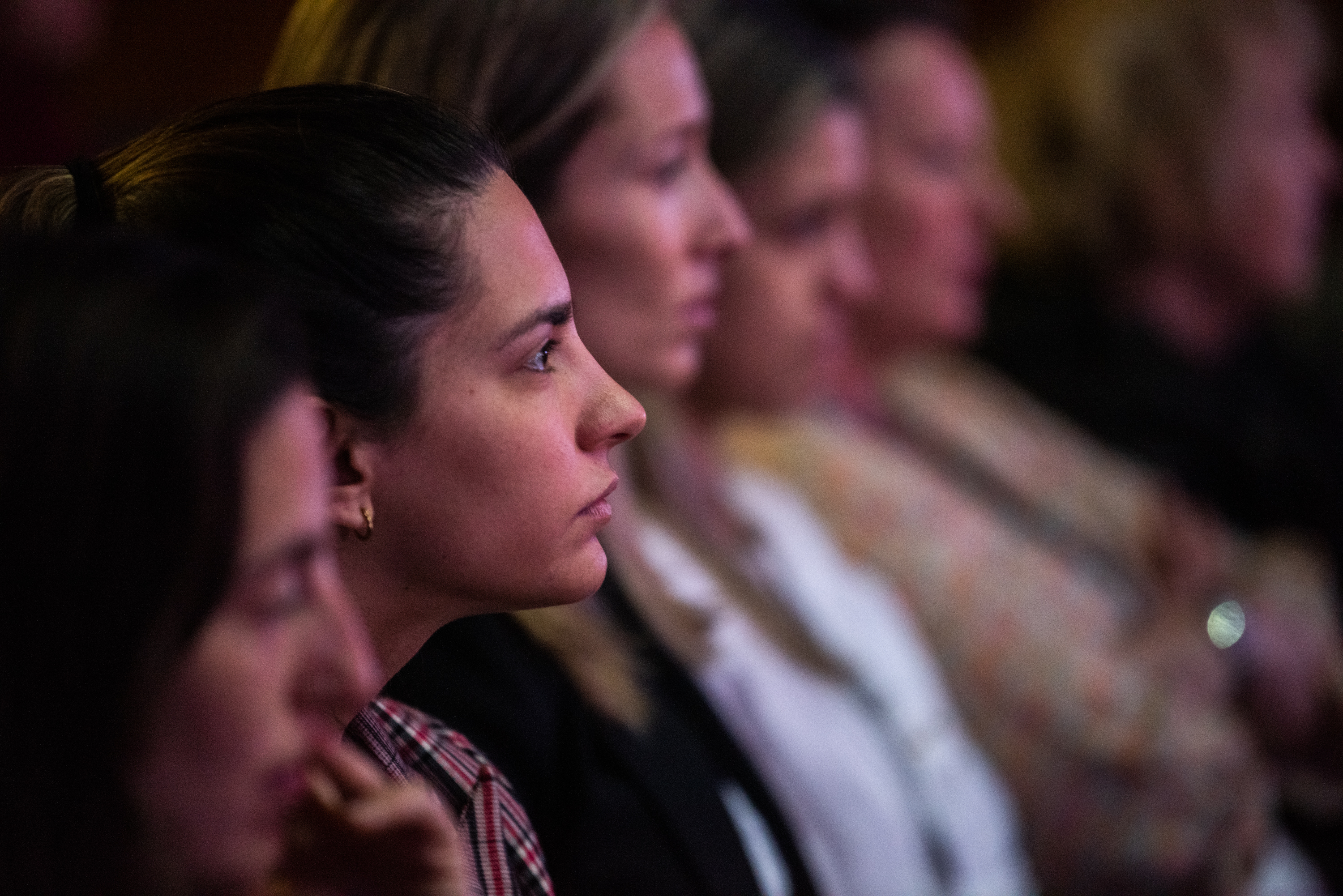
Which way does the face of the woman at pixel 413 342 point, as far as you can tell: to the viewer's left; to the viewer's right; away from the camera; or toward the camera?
to the viewer's right

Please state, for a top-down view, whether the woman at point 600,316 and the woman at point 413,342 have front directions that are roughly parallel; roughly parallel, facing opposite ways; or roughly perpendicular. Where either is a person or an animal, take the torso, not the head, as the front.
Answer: roughly parallel

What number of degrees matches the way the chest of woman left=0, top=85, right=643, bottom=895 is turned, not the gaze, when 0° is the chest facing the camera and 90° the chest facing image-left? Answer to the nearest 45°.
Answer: approximately 270°

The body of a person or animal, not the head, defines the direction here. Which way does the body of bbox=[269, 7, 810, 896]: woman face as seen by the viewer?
to the viewer's right

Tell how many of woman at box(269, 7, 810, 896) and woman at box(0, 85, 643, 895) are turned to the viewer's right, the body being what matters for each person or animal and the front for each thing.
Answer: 2
